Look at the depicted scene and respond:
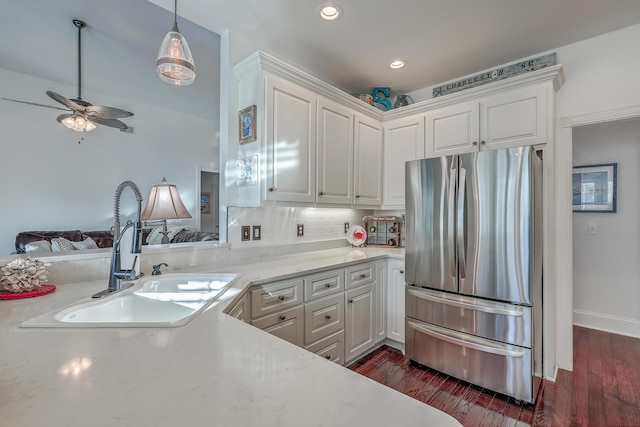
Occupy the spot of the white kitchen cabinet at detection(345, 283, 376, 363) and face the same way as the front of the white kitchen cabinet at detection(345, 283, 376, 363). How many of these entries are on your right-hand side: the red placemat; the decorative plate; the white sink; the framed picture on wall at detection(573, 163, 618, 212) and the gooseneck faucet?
3

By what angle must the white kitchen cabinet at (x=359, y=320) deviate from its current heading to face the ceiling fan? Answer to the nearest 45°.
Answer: approximately 135° to its right

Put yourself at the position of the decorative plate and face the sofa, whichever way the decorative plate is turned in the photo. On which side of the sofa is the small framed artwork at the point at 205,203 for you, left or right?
right

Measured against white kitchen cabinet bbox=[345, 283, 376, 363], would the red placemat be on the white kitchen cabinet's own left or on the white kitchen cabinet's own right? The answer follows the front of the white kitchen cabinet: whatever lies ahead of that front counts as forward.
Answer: on the white kitchen cabinet's own right

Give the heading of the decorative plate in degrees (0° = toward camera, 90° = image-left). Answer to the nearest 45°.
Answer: approximately 0°

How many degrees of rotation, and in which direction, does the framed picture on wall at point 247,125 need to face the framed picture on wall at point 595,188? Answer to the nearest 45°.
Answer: approximately 135° to its left

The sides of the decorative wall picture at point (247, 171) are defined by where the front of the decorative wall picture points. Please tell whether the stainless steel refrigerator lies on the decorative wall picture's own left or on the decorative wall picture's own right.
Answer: on the decorative wall picture's own left

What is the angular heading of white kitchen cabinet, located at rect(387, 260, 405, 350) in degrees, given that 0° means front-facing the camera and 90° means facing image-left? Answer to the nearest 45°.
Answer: approximately 45°

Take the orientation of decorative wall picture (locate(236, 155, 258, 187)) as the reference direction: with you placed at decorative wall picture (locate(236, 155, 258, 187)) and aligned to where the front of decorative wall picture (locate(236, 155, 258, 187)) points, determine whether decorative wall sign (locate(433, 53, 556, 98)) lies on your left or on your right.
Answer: on your left
